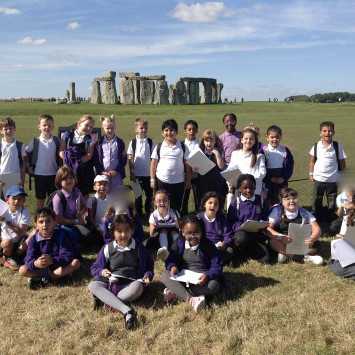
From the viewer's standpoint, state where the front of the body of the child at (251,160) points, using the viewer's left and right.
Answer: facing the viewer

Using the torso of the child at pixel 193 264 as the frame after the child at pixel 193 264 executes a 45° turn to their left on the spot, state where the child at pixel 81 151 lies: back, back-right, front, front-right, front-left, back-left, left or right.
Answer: back

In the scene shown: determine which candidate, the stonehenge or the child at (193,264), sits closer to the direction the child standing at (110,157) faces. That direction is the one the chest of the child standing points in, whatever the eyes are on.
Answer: the child

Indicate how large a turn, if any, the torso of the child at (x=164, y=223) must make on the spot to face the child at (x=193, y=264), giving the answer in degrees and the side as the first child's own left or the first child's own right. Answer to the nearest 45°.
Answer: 0° — they already face them

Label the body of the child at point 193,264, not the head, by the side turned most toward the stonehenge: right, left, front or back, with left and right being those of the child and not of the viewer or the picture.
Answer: back

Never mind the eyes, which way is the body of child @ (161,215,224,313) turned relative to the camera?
toward the camera

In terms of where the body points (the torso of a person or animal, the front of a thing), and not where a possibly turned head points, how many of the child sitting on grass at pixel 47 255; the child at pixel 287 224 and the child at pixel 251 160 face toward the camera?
3

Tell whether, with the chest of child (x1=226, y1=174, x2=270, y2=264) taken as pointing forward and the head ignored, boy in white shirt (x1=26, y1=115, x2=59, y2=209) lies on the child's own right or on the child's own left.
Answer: on the child's own right

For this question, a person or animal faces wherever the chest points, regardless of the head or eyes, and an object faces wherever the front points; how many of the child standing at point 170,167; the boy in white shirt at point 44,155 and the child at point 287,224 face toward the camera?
3

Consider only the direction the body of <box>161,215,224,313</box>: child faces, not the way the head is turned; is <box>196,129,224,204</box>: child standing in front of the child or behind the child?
behind

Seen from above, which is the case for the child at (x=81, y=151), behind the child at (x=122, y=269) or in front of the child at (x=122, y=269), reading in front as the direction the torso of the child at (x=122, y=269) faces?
behind
